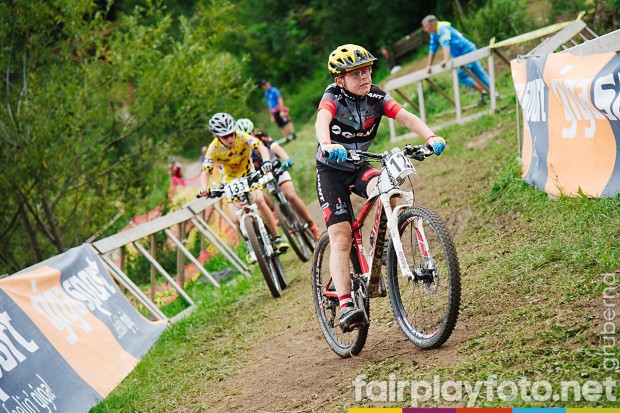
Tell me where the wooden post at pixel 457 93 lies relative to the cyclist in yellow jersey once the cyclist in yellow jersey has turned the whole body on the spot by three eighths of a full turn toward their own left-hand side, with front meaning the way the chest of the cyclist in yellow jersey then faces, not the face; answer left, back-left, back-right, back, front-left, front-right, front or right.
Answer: front

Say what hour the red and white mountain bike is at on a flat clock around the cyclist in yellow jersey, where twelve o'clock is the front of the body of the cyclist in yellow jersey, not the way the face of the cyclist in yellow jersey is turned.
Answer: The red and white mountain bike is roughly at 12 o'clock from the cyclist in yellow jersey.

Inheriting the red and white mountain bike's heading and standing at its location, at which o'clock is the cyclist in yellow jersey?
The cyclist in yellow jersey is roughly at 7 o'clock from the red and white mountain bike.

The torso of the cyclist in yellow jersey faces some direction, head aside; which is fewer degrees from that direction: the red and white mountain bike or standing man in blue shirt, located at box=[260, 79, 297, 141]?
the red and white mountain bike

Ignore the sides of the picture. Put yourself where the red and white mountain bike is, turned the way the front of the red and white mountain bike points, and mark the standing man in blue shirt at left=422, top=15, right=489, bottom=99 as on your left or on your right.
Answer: on your left

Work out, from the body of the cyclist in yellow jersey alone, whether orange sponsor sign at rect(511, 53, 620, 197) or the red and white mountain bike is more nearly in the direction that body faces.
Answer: the red and white mountain bike

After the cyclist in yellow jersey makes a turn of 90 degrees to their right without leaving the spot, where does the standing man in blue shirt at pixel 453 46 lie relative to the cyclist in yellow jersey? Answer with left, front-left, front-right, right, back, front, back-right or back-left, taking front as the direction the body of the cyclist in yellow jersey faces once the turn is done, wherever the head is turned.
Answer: back-right

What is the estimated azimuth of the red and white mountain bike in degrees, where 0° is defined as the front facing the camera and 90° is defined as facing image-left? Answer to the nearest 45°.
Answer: approximately 315°

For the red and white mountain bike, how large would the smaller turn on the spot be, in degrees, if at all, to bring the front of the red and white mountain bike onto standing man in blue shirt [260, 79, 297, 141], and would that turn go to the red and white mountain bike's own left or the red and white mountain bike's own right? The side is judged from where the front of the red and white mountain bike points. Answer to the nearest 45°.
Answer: approximately 135° to the red and white mountain bike's own left
